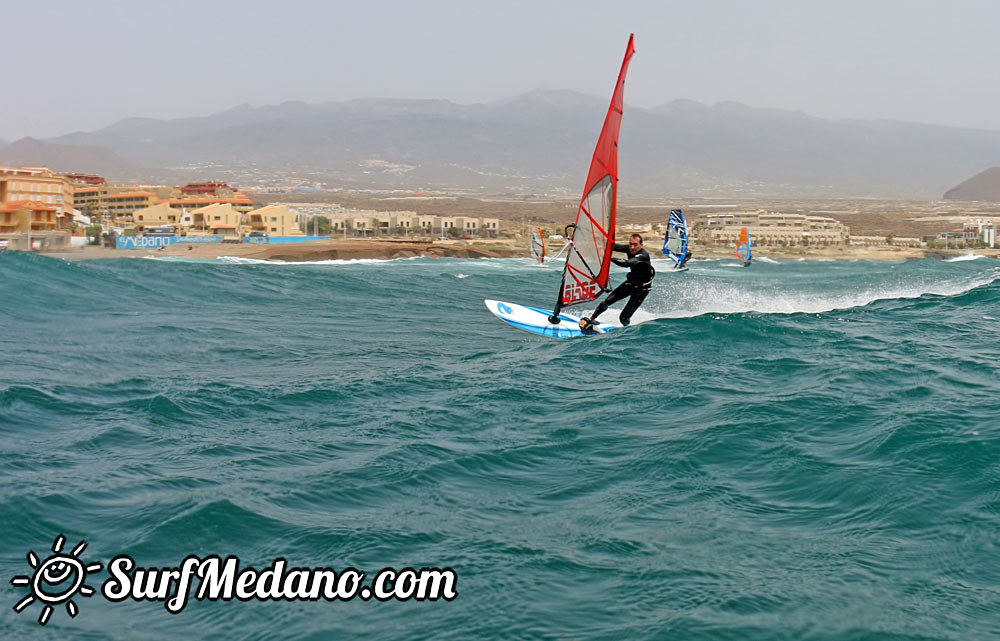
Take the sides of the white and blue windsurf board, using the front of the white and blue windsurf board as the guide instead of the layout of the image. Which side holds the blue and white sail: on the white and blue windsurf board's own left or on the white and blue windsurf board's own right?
on the white and blue windsurf board's own right

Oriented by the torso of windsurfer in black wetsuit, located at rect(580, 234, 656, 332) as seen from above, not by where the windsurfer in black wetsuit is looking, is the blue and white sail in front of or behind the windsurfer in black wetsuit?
behind

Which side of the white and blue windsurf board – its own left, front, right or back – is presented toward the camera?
left

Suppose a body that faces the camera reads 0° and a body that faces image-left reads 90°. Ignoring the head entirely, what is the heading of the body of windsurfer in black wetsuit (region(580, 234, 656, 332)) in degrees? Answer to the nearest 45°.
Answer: approximately 45°
